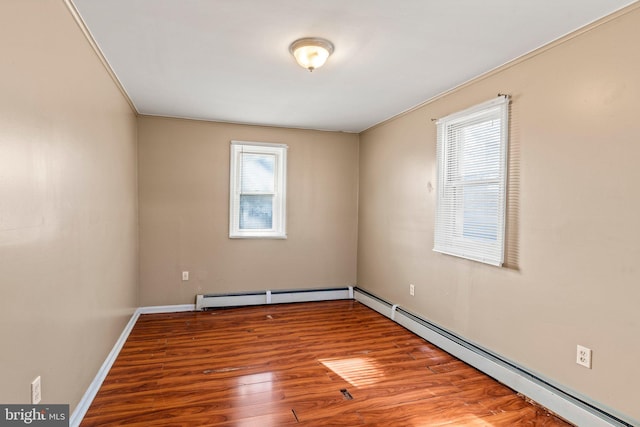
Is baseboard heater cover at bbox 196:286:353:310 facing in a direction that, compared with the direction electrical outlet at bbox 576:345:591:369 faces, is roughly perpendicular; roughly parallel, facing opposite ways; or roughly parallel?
roughly perpendicular

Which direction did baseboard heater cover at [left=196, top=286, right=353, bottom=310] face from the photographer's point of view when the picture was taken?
facing the viewer

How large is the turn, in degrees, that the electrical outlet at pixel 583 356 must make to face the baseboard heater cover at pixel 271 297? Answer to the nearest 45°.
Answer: approximately 45° to its right

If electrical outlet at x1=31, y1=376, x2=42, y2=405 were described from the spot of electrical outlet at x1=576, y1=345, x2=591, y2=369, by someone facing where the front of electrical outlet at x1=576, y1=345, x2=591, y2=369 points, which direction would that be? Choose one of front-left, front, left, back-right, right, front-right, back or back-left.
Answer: front

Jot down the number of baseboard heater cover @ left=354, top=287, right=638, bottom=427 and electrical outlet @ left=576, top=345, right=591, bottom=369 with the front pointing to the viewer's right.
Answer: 0

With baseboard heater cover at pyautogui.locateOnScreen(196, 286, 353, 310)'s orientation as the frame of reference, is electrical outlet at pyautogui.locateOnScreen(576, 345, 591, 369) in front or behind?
in front

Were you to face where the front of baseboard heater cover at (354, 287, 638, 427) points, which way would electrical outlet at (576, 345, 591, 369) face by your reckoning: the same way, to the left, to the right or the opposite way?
the same way

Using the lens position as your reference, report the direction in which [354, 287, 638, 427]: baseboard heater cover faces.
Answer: facing the viewer and to the left of the viewer

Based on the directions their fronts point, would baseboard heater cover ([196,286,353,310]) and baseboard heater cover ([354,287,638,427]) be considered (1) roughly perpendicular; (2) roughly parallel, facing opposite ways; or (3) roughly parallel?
roughly perpendicular

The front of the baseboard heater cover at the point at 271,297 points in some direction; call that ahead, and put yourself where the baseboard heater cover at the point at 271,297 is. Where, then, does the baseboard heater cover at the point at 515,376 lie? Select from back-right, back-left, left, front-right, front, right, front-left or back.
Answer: front-left

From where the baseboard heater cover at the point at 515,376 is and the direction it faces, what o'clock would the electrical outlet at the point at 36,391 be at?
The electrical outlet is roughly at 12 o'clock from the baseboard heater cover.

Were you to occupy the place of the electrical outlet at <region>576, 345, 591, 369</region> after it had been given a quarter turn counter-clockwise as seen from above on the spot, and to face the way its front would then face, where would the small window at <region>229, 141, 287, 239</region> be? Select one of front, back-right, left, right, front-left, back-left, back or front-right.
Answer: back-right
